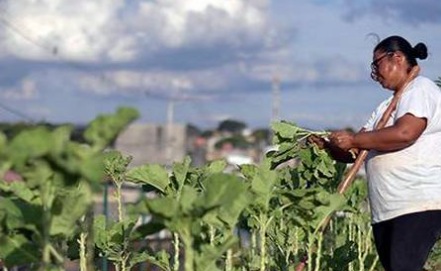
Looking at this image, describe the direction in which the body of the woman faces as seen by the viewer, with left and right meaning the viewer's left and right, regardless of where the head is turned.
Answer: facing to the left of the viewer

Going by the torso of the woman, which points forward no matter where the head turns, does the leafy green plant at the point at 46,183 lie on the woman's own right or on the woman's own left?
on the woman's own left

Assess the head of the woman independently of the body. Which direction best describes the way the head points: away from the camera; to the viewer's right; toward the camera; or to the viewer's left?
to the viewer's left
